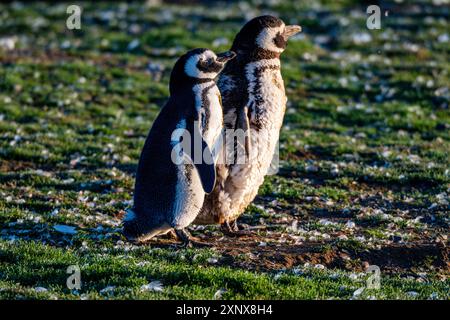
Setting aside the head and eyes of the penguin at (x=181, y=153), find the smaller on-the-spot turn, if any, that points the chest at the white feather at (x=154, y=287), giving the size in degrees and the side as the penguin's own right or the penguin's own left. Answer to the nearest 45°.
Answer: approximately 90° to the penguin's own right

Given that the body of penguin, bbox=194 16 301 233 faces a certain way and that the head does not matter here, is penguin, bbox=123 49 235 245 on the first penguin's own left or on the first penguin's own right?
on the first penguin's own right

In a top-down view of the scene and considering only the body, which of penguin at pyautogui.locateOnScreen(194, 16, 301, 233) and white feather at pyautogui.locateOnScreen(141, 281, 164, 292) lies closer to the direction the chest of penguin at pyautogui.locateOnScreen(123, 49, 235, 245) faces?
the penguin

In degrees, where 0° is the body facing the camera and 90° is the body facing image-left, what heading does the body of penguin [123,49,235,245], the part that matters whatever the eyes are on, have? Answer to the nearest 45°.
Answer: approximately 270°
